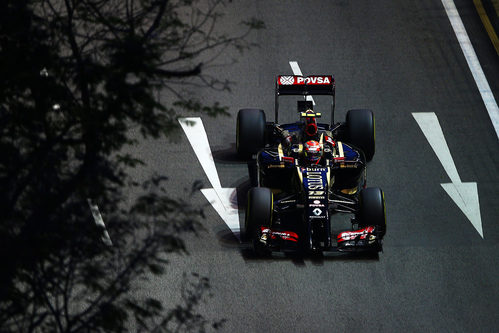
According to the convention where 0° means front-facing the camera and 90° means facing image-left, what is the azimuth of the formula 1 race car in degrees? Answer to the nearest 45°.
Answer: approximately 0°
